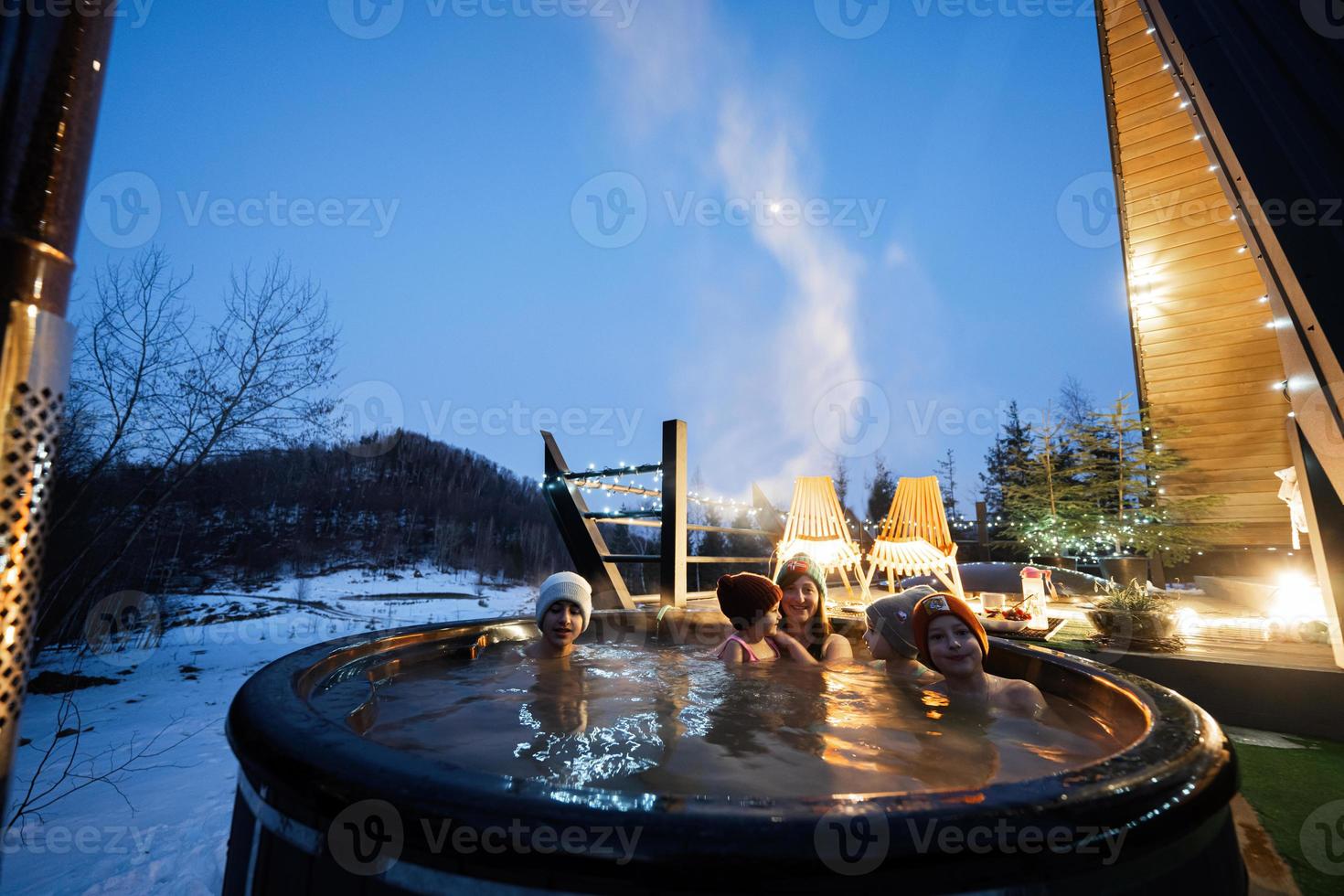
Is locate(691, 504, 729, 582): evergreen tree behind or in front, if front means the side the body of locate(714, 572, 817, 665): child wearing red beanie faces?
behind

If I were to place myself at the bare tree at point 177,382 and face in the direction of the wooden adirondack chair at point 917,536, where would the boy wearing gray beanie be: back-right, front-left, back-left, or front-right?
front-right

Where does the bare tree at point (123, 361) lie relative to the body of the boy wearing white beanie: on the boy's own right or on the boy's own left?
on the boy's own right

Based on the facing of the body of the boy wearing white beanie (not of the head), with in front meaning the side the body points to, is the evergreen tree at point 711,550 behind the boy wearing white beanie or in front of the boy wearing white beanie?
behind

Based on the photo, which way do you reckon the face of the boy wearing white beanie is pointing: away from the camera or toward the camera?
toward the camera

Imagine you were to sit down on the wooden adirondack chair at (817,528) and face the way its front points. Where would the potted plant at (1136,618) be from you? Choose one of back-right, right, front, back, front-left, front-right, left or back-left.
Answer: front-left

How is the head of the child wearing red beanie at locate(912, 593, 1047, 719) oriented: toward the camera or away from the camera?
toward the camera

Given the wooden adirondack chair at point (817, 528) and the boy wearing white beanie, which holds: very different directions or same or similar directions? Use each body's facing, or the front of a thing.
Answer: same or similar directions

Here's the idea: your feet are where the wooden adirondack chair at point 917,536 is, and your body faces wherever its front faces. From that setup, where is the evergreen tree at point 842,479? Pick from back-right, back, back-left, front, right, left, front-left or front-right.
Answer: back

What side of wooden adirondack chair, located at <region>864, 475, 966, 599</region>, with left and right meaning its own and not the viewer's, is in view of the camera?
front

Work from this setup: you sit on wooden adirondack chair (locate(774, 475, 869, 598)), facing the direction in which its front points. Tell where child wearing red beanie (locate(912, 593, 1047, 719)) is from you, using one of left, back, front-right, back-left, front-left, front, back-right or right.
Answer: front

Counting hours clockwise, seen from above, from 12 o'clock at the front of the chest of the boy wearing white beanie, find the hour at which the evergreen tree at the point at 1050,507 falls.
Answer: The evergreen tree is roughly at 8 o'clock from the boy wearing white beanie.

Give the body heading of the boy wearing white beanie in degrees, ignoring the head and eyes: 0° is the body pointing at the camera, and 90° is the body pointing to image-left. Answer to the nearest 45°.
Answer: approximately 0°

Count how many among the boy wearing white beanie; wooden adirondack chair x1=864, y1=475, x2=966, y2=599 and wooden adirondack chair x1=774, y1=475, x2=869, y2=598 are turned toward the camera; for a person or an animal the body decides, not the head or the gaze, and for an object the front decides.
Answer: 3

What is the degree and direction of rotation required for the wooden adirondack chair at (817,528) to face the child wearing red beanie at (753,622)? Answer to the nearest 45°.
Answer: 0° — it already faces them
